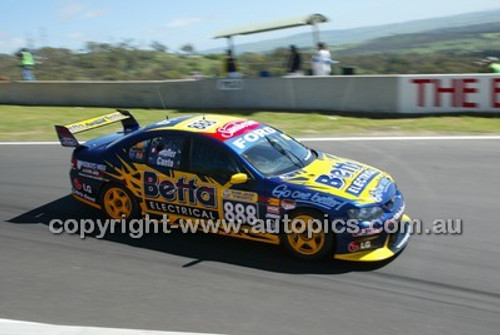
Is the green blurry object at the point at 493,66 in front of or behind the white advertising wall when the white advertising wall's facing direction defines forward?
behind

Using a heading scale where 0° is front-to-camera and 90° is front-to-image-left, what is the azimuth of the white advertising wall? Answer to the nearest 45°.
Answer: approximately 0°

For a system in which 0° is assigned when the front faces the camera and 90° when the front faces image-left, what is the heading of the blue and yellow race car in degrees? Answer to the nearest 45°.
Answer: approximately 315°

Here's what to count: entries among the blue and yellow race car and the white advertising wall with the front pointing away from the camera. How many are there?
0

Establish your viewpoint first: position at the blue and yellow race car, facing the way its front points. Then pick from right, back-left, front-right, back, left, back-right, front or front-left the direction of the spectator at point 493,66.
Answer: left

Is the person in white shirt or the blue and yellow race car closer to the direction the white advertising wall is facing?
the blue and yellow race car

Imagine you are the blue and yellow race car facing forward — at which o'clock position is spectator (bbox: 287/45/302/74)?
The spectator is roughly at 8 o'clock from the blue and yellow race car.

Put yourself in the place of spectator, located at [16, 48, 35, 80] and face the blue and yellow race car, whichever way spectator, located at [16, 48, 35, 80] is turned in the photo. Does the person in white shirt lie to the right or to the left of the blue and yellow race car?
left
